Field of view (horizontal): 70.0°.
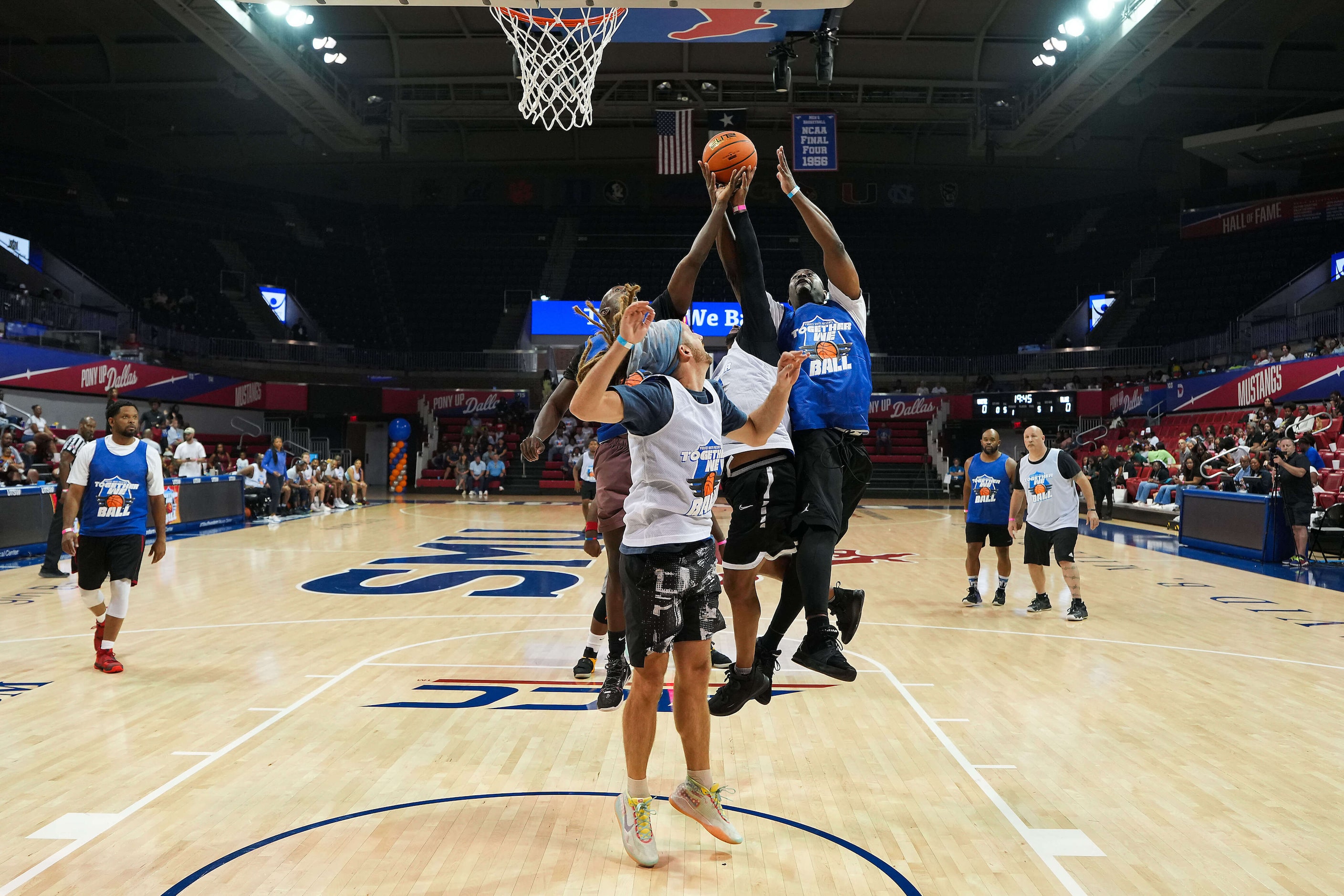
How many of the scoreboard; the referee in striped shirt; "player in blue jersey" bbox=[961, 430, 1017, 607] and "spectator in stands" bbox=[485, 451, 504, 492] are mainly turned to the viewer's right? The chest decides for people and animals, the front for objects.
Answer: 1

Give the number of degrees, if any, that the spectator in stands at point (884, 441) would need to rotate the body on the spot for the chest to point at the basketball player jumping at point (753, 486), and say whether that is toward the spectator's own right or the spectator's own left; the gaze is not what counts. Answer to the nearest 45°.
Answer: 0° — they already face them

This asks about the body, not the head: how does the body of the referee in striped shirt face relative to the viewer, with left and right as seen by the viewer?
facing to the right of the viewer

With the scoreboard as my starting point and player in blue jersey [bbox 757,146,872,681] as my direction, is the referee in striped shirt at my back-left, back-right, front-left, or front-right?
front-right

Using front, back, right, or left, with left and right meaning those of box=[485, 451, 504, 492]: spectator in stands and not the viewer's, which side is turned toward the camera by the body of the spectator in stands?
front

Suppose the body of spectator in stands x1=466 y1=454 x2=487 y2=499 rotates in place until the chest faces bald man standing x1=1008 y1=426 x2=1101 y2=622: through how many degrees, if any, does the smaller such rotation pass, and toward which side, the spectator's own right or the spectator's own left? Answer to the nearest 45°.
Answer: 0° — they already face them

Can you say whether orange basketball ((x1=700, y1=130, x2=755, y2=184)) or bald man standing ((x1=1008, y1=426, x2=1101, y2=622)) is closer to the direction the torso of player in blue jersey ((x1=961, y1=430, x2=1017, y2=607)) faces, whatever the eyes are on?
the orange basketball

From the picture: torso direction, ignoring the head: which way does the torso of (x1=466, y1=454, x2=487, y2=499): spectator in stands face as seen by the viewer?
toward the camera

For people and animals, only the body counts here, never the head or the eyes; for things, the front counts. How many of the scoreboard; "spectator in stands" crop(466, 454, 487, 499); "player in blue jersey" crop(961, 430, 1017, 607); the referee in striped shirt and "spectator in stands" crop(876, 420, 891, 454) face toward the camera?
4

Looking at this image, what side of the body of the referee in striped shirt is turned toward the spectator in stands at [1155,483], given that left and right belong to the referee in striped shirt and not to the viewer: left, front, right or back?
front

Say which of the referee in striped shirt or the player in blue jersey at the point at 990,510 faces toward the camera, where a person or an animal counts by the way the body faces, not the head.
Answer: the player in blue jersey

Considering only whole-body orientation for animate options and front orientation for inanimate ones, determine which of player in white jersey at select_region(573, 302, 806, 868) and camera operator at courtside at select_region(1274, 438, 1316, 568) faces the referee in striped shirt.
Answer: the camera operator at courtside

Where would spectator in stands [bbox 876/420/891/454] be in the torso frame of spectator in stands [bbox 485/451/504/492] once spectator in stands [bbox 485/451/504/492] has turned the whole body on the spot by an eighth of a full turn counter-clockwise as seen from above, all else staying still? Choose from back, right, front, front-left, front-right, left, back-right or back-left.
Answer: front-left

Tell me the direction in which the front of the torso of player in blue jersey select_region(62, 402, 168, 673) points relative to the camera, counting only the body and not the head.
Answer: toward the camera

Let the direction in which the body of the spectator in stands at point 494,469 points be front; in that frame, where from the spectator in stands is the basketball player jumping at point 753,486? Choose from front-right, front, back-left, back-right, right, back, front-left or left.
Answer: front

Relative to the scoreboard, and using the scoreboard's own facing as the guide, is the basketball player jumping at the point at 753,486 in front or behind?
in front

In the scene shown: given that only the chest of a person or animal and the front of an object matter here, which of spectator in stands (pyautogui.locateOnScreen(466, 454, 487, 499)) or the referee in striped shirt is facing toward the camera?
the spectator in stands
